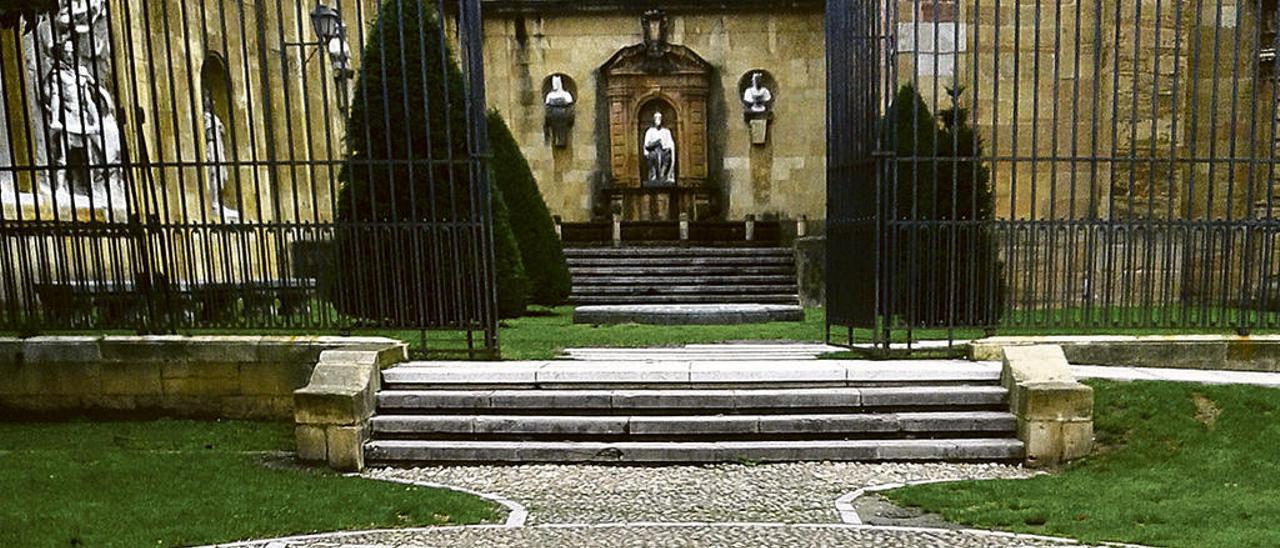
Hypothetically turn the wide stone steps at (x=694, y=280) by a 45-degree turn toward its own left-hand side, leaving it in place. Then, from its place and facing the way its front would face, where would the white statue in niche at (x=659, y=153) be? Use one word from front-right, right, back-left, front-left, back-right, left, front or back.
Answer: back-left

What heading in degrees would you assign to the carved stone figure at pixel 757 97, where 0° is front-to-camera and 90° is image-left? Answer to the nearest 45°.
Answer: approximately 0°

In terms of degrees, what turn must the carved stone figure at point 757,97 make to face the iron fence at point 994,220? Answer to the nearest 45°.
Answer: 0° — it already faces it

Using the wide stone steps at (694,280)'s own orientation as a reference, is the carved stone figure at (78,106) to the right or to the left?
on its right

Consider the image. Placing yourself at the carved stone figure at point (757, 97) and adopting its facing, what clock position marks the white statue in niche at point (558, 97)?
The white statue in niche is roughly at 3 o'clock from the carved stone figure.

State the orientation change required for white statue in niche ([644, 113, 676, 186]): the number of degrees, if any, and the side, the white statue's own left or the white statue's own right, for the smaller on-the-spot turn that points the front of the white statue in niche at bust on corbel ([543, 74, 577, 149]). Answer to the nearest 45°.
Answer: approximately 90° to the white statue's own right

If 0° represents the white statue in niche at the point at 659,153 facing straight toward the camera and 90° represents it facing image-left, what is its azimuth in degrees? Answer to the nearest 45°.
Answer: approximately 0°
